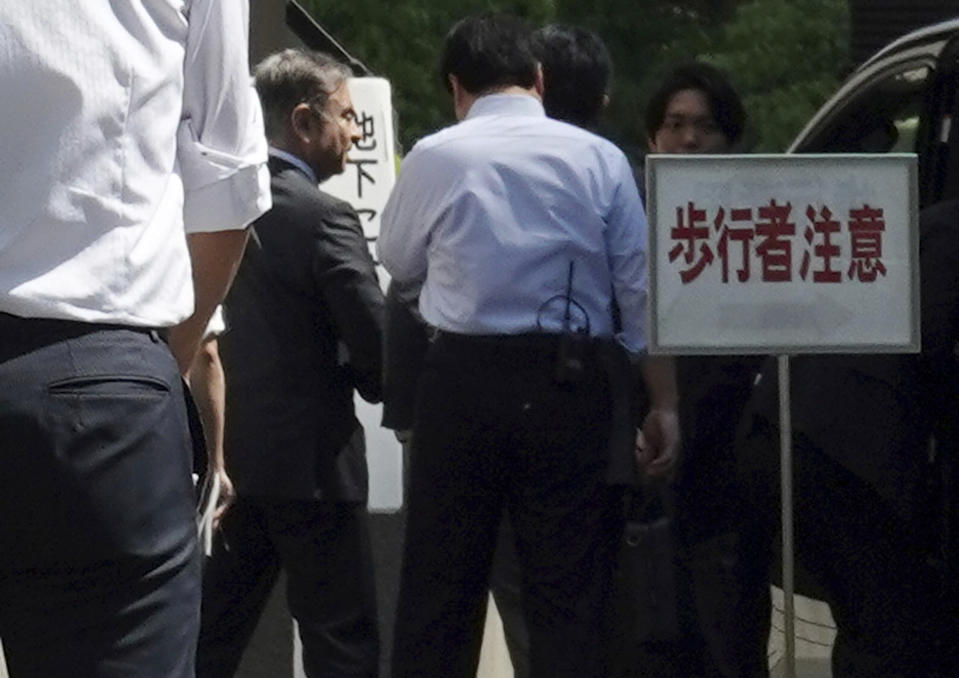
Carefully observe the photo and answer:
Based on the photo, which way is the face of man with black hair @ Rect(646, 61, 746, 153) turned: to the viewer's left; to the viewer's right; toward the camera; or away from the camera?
toward the camera

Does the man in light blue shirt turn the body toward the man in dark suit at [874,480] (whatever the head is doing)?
no

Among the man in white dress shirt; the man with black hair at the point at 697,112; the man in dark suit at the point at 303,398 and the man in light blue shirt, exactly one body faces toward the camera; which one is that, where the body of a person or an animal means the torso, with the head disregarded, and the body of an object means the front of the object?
the man with black hair

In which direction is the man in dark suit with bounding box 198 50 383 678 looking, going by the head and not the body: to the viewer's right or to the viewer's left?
to the viewer's right

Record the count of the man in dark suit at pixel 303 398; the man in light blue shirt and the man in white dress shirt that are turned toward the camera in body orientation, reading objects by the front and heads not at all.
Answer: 0

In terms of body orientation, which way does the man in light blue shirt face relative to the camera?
away from the camera

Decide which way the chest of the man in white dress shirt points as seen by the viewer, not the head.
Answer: away from the camera

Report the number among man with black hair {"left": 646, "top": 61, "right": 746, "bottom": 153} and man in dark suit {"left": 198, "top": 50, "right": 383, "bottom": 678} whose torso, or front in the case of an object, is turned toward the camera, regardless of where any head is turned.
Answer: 1

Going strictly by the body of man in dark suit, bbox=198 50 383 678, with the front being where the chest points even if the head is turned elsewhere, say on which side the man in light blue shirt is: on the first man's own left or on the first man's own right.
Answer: on the first man's own right

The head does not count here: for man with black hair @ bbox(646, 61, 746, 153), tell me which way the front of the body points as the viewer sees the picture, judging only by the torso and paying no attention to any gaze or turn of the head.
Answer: toward the camera
